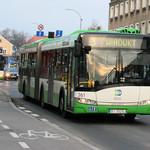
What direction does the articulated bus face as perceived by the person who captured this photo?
facing the viewer and to the right of the viewer
